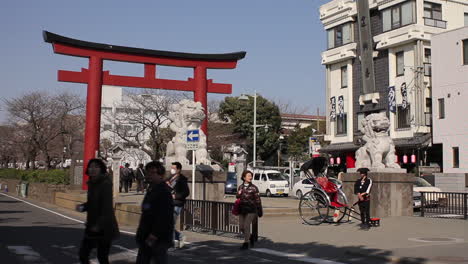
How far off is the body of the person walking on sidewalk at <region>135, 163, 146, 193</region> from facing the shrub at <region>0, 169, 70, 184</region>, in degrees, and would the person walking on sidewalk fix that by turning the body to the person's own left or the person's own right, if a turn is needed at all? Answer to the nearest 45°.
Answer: approximately 45° to the person's own left

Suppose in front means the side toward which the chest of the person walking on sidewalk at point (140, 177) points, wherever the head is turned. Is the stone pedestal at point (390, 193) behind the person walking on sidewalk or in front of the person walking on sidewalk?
behind

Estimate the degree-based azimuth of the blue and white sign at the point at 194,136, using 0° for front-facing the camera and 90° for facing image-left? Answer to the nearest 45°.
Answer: approximately 0°

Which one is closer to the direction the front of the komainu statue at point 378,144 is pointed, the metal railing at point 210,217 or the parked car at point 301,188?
the metal railing

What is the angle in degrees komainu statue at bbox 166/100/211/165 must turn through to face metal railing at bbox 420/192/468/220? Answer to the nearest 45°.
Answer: approximately 45° to its left

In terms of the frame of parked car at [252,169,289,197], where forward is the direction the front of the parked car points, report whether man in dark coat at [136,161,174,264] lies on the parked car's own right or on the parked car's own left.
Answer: on the parked car's own right

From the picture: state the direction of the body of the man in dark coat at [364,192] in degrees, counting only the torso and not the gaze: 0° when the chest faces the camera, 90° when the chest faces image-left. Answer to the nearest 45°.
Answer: approximately 45°

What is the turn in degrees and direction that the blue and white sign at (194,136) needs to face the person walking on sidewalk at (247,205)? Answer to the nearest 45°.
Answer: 0° — it already faces them

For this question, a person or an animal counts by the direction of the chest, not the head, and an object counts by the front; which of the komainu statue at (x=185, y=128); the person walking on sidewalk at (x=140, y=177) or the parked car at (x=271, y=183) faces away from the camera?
the person walking on sidewalk

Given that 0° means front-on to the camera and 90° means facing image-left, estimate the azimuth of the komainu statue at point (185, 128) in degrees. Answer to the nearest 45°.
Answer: approximately 315°

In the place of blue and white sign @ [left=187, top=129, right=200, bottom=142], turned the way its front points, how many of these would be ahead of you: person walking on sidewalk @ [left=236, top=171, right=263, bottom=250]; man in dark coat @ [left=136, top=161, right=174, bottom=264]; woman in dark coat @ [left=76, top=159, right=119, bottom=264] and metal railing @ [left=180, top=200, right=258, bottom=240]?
4

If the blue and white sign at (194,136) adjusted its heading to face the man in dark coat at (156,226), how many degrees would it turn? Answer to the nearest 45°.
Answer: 0° — it already faces them

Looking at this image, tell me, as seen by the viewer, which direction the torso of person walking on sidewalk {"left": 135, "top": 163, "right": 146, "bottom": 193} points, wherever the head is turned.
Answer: away from the camera
